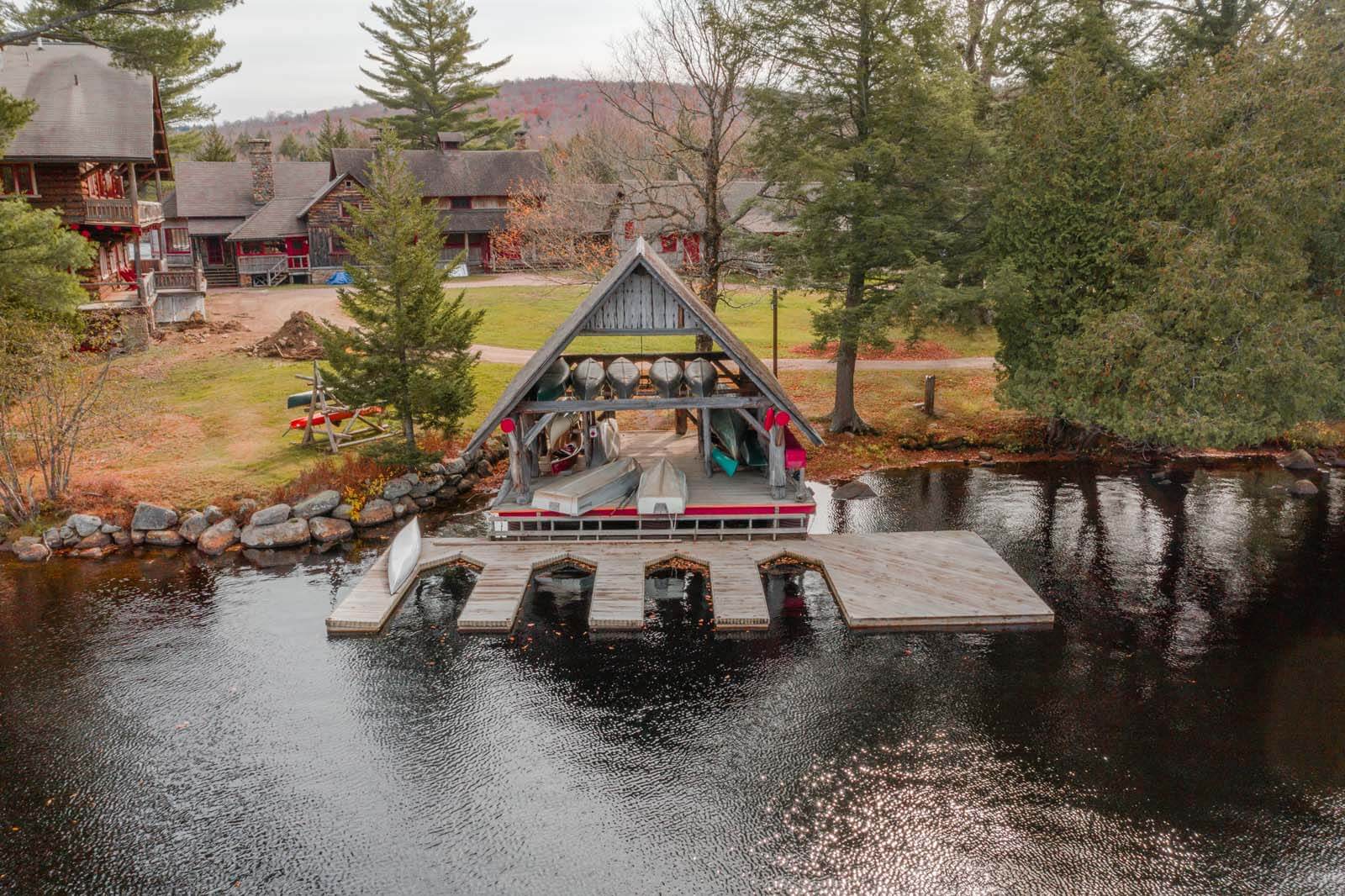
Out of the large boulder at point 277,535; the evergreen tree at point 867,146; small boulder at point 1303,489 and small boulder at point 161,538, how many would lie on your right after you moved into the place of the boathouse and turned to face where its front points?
2

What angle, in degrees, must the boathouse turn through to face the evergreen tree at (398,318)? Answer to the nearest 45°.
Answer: approximately 135° to its right

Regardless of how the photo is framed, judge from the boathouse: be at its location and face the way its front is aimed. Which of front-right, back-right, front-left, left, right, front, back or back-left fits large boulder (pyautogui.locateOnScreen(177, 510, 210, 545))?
right

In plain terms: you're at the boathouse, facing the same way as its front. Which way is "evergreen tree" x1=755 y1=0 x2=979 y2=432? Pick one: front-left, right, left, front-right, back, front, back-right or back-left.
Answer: back-left

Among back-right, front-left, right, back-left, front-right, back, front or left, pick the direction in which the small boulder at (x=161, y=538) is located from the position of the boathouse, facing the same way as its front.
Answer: right

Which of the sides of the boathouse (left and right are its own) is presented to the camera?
front

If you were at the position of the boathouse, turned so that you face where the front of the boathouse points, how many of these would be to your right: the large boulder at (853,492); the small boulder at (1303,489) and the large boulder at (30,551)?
1

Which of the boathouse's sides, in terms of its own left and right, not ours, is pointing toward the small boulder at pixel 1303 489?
left

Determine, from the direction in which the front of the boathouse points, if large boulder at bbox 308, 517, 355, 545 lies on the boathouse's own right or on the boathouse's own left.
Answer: on the boathouse's own right

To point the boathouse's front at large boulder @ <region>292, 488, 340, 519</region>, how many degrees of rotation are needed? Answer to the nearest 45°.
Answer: approximately 90° to its right

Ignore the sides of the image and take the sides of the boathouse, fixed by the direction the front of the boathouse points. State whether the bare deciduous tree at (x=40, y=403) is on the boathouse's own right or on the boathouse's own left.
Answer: on the boathouse's own right

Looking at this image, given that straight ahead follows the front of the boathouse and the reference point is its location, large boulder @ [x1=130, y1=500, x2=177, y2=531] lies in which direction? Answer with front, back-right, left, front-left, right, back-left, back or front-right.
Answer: right

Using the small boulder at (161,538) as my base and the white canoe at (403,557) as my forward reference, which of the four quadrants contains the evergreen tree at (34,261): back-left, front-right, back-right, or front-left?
back-left

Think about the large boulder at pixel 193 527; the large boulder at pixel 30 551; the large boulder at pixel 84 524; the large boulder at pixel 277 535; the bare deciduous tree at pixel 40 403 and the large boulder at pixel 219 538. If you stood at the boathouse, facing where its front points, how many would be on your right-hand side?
6

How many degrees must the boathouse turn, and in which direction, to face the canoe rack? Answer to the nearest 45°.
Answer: approximately 135° to its right
